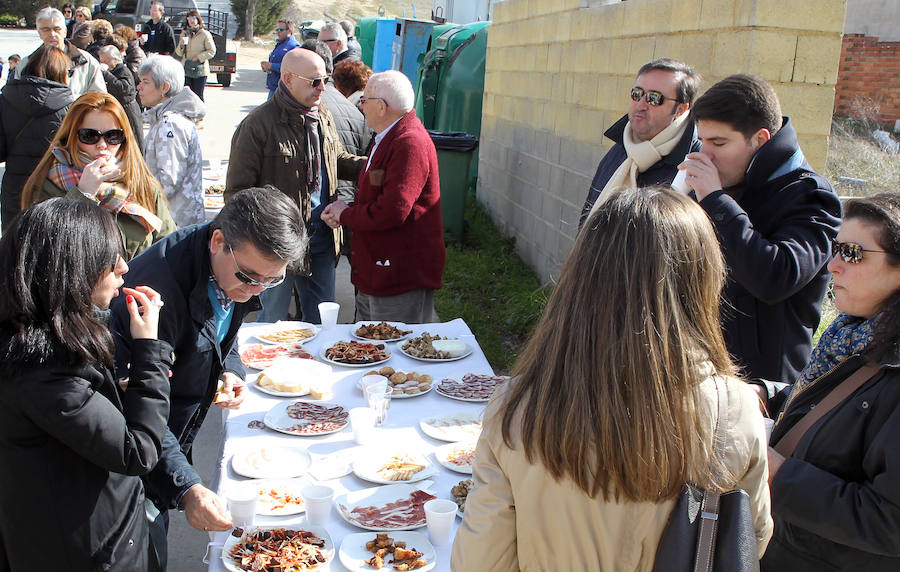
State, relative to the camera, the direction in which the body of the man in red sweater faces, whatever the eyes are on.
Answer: to the viewer's left

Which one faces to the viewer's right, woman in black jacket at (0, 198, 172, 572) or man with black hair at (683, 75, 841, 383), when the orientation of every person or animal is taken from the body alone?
the woman in black jacket

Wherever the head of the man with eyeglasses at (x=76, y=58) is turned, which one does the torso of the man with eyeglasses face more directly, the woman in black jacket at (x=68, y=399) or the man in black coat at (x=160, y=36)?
the woman in black jacket

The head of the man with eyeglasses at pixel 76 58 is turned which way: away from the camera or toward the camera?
toward the camera

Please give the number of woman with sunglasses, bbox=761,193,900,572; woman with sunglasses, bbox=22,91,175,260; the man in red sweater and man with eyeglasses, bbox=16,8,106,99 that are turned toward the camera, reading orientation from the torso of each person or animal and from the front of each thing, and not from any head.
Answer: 2

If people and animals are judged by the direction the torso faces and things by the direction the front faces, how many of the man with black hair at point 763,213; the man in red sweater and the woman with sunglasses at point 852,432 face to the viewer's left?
3

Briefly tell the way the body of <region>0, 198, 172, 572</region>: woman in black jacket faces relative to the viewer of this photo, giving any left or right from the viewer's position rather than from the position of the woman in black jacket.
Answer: facing to the right of the viewer

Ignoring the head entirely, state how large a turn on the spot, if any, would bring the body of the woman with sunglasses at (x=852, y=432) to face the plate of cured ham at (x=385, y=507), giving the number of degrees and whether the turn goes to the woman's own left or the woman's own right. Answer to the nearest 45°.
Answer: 0° — they already face it

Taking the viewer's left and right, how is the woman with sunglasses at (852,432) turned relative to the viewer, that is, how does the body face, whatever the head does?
facing to the left of the viewer

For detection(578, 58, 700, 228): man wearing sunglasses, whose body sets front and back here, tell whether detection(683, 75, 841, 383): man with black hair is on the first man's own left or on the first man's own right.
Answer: on the first man's own left

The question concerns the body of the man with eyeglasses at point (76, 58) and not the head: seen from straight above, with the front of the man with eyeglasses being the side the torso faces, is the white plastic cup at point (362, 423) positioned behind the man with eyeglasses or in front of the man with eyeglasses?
in front

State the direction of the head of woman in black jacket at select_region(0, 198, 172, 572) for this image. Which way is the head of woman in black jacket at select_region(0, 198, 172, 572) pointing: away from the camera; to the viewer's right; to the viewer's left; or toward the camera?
to the viewer's right

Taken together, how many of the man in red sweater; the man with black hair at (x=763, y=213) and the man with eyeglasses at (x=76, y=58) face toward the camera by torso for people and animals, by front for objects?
1

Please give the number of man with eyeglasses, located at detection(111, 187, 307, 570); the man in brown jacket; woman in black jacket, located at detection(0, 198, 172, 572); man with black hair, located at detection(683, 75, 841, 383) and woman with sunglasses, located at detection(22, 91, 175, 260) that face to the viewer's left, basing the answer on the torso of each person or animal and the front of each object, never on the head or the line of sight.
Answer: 1

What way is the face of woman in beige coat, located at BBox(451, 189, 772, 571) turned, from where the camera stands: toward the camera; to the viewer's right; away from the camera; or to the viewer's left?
away from the camera
